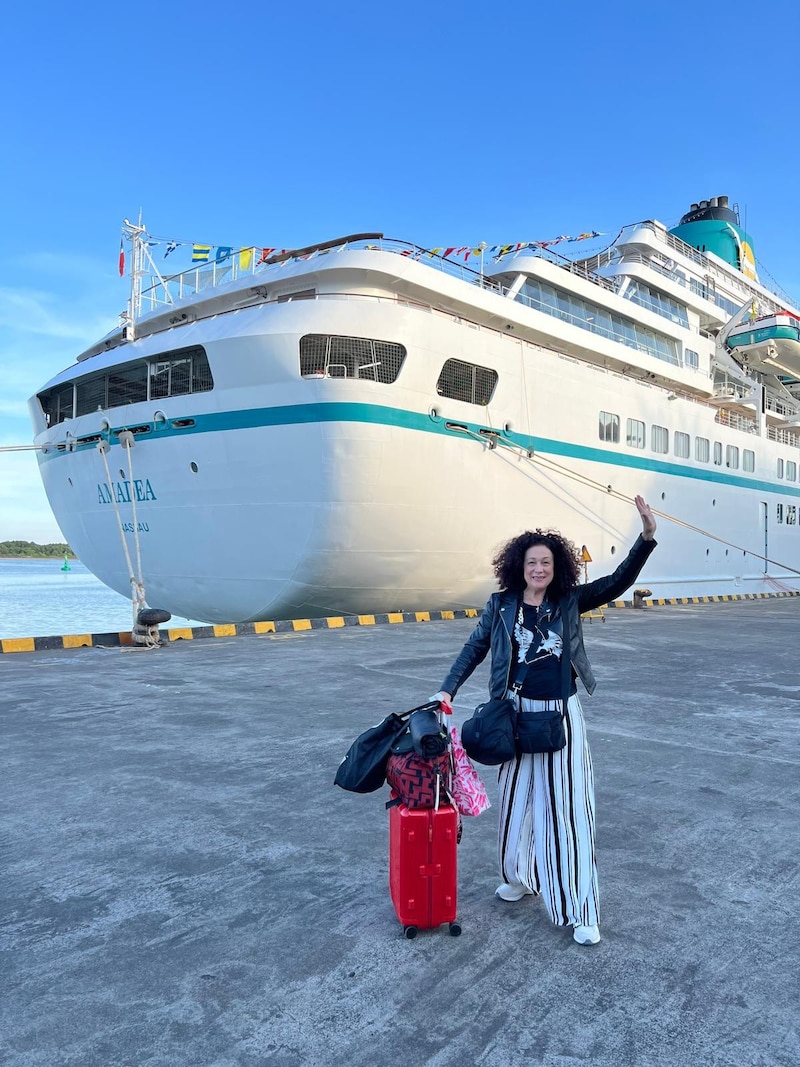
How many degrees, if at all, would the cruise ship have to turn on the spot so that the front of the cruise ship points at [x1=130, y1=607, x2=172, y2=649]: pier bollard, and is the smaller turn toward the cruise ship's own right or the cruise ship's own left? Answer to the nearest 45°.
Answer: approximately 180°

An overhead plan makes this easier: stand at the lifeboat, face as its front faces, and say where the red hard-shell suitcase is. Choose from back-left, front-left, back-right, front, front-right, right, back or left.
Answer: back-right

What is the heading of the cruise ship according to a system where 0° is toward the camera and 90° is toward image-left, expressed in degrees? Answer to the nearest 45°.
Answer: approximately 225°

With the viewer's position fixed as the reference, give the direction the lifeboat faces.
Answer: facing away from the viewer and to the right of the viewer

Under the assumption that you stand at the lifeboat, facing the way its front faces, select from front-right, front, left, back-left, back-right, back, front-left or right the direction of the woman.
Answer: back-right
